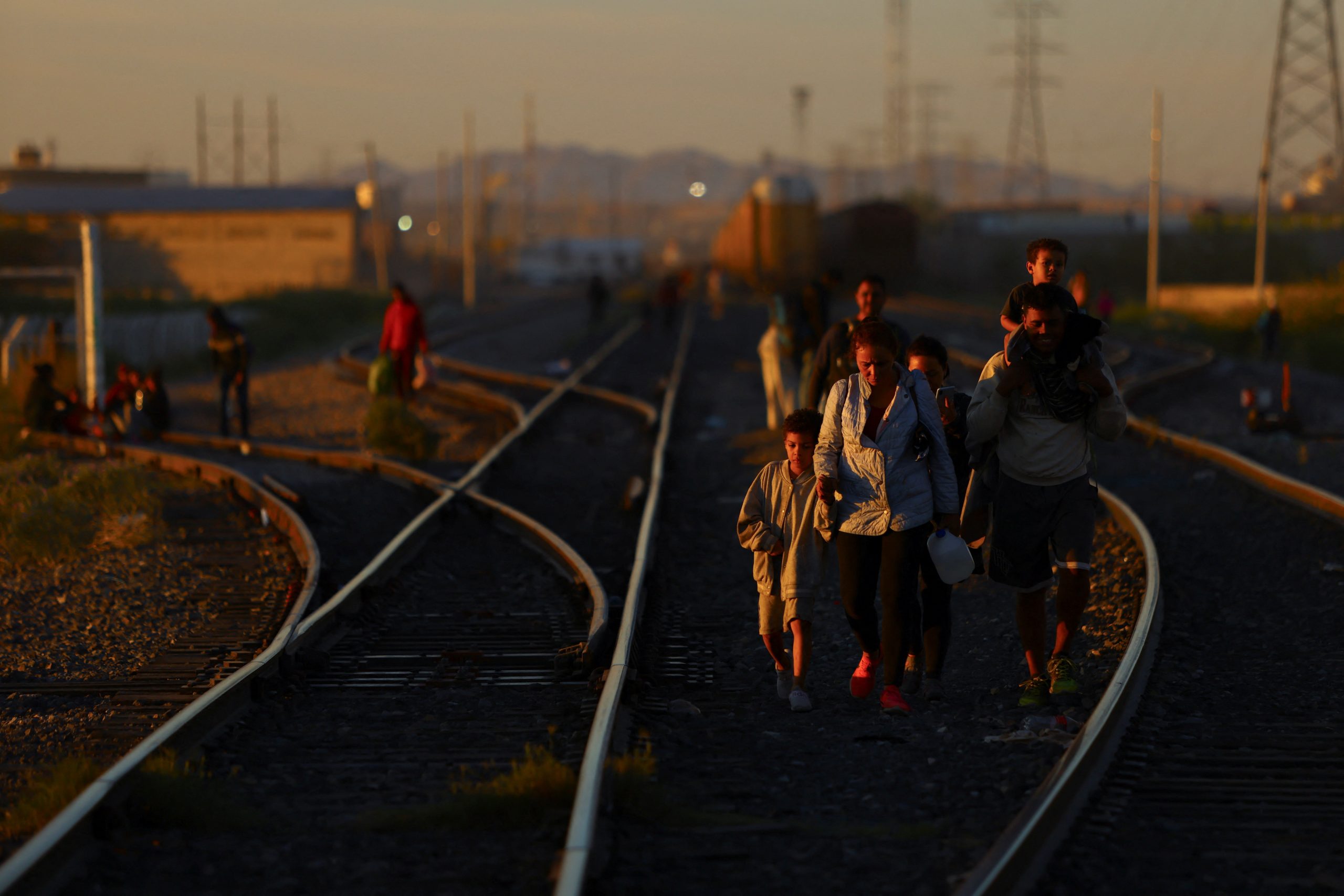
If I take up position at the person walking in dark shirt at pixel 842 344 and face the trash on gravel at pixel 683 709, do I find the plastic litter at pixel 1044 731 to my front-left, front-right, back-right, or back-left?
front-left

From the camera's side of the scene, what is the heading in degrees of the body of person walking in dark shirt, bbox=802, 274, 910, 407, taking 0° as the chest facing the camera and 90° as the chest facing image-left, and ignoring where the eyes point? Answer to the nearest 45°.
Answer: approximately 0°

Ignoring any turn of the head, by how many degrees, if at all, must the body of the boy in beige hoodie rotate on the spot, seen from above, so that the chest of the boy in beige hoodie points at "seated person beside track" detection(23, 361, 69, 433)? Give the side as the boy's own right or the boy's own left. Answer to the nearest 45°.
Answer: approximately 135° to the boy's own right

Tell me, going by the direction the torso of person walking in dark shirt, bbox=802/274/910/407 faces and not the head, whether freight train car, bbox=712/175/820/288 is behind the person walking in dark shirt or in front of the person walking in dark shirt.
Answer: behind

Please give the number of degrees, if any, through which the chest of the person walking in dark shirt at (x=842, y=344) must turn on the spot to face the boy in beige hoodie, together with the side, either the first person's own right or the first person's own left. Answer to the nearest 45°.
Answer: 0° — they already face them

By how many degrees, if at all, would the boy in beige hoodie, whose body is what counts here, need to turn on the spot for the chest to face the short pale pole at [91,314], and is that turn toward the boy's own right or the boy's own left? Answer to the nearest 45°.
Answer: approximately 135° to the boy's own right

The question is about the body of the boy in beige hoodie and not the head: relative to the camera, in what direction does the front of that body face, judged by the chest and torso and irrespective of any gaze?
toward the camera

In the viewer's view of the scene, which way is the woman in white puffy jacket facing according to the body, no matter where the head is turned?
toward the camera

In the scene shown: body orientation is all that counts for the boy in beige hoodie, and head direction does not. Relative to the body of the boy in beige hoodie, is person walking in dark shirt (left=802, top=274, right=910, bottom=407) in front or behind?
behind
